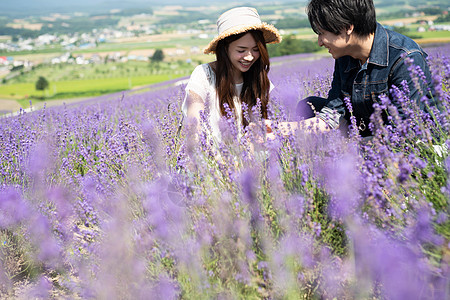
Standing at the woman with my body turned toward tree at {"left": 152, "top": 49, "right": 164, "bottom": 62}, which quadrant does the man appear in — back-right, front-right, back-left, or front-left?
back-right

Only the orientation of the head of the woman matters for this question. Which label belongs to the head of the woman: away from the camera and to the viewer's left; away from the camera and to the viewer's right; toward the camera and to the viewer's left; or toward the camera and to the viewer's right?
toward the camera and to the viewer's right

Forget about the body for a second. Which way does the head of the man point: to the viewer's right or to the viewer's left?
to the viewer's left

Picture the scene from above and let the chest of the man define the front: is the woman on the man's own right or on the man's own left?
on the man's own right

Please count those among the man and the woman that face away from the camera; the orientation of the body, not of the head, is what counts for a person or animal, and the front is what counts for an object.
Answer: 0

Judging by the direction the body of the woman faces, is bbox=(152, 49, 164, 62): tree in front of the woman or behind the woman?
behind

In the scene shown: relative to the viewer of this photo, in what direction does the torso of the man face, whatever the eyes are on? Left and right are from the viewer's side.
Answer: facing the viewer and to the left of the viewer

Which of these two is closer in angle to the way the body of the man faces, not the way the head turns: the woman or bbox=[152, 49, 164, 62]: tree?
the woman

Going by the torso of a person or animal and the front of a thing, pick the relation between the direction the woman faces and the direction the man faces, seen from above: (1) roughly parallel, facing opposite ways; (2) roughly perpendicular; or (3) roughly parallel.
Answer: roughly perpendicular

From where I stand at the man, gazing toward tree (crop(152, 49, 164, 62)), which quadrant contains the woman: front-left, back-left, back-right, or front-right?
front-left

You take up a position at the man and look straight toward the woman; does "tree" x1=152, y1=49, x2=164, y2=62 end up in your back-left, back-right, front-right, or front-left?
front-right

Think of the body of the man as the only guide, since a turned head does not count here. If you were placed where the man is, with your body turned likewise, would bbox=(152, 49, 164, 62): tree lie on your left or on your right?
on your right
